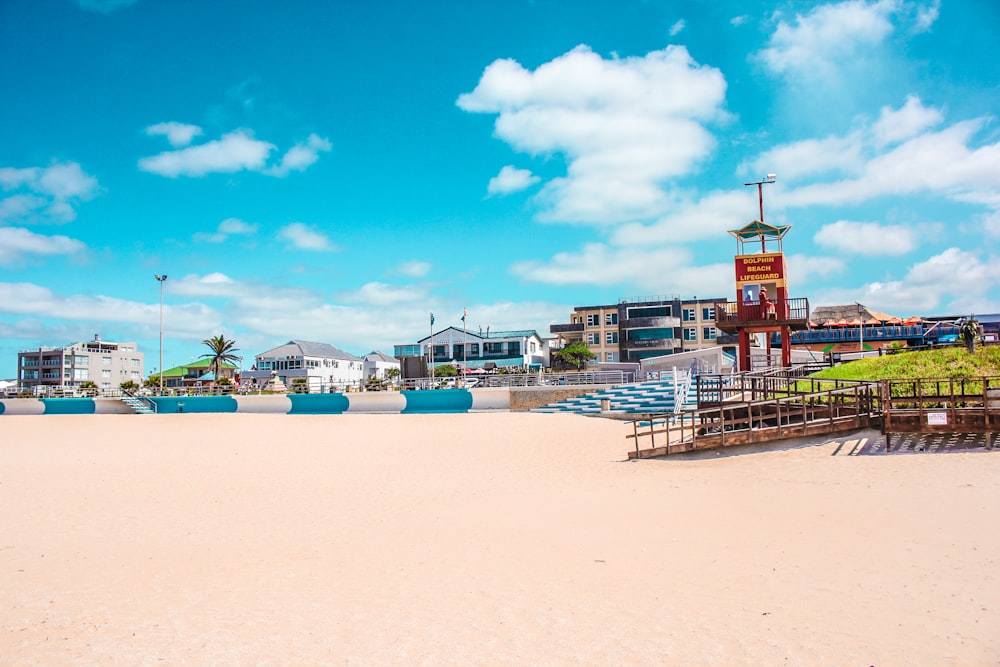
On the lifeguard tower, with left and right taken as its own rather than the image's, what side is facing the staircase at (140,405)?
right

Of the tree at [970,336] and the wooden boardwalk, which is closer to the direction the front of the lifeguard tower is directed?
the wooden boardwalk

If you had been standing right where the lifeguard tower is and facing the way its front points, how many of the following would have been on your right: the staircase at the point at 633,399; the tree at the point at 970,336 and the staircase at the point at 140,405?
2

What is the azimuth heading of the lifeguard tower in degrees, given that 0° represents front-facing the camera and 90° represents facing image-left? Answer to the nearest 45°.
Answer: approximately 0°

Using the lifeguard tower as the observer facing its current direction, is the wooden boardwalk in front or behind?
in front

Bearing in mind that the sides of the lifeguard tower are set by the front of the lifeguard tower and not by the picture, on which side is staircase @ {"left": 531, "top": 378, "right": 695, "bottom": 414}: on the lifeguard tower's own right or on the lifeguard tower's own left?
on the lifeguard tower's own right

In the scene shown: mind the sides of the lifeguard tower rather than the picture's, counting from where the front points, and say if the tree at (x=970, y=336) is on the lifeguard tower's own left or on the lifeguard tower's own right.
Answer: on the lifeguard tower's own left

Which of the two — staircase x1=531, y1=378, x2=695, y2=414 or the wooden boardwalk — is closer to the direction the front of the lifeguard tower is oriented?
the wooden boardwalk
